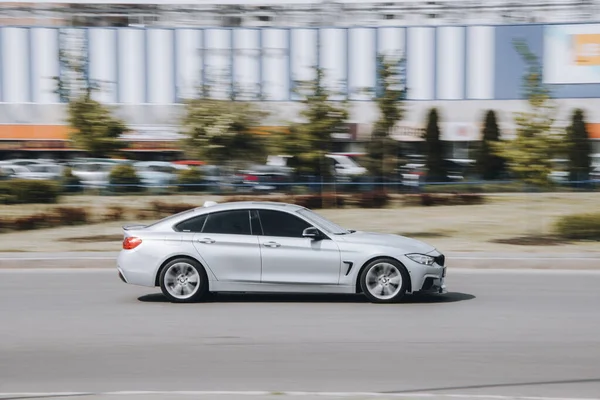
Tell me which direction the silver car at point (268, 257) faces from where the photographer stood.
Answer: facing to the right of the viewer

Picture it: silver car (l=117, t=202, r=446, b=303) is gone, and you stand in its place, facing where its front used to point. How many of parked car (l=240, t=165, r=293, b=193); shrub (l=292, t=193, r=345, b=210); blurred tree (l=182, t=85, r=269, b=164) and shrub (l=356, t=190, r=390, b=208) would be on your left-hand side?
4

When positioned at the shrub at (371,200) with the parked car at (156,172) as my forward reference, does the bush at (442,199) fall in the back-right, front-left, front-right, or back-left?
back-right

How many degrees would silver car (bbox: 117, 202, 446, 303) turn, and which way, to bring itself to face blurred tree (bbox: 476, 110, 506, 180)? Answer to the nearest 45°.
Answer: approximately 90° to its left

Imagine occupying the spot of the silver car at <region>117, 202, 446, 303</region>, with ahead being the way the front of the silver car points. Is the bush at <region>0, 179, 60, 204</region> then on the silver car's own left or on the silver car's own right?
on the silver car's own left

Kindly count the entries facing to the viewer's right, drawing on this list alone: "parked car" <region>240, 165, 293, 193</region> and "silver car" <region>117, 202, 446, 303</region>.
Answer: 1

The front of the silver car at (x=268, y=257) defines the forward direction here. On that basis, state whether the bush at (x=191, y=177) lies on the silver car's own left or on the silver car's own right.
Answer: on the silver car's own left

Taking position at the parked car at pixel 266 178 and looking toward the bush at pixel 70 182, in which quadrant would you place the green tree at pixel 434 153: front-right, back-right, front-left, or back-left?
back-right

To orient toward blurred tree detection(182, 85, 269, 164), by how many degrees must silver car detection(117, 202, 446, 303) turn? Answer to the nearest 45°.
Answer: approximately 90° to its left

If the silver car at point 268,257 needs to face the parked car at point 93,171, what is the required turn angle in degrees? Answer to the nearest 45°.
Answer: approximately 90° to its left

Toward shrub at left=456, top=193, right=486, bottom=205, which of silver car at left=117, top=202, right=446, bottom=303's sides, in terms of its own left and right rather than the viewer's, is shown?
left
